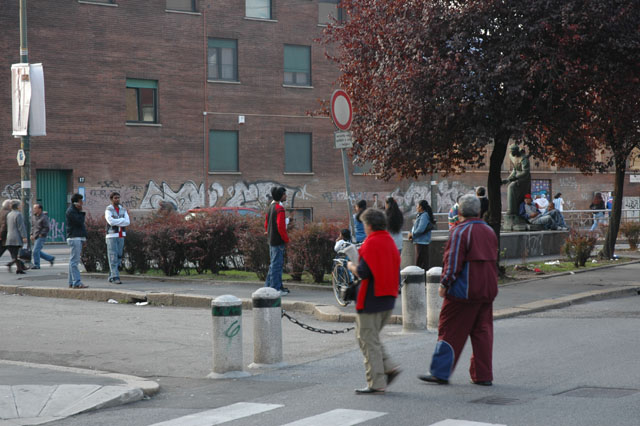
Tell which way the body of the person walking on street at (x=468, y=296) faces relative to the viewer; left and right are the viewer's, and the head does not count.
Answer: facing away from the viewer and to the left of the viewer

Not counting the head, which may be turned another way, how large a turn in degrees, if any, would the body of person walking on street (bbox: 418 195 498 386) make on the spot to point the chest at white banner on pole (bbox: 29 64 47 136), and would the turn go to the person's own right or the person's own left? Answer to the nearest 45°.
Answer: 0° — they already face it

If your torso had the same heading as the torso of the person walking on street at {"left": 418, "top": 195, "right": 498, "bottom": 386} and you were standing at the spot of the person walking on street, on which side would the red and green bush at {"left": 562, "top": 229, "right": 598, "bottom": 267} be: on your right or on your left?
on your right

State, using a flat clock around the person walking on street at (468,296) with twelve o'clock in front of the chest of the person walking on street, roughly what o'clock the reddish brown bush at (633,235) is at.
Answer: The reddish brown bush is roughly at 2 o'clock from the person walking on street.

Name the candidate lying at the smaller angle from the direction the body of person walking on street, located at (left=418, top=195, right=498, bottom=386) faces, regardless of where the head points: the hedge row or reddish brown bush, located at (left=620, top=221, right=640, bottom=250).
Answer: the hedge row
